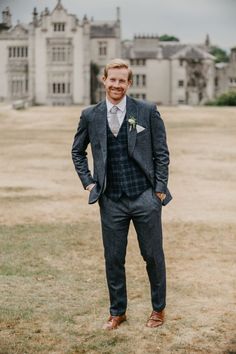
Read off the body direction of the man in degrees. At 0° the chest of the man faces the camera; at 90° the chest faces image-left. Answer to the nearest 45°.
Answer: approximately 0°
